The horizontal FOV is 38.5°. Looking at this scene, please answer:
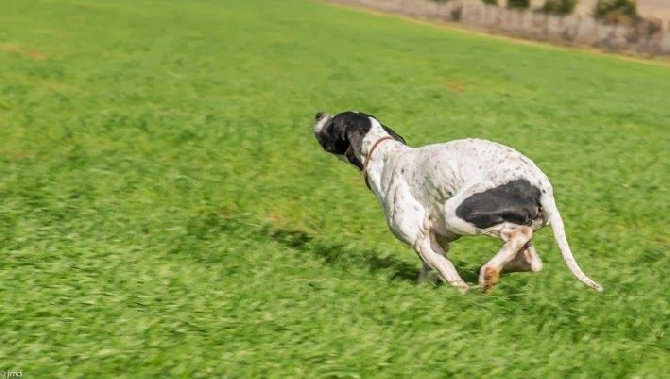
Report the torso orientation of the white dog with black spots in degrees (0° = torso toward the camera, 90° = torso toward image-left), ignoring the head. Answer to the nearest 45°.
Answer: approximately 90°

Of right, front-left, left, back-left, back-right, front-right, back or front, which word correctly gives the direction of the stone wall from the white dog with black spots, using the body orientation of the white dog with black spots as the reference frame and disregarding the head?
right
